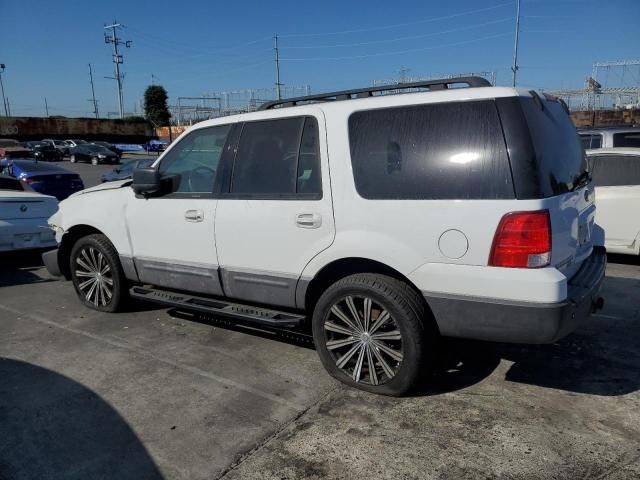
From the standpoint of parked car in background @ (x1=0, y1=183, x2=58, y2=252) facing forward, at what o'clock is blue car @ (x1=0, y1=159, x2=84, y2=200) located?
The blue car is roughly at 12 o'clock from the parked car in background.

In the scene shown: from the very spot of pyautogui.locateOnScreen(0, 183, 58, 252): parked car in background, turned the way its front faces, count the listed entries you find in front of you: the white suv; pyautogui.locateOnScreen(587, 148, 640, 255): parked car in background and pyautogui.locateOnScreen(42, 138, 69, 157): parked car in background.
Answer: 1

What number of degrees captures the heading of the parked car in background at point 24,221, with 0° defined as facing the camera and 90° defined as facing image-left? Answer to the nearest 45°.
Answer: approximately 180°

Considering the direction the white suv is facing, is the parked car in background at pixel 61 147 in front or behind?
in front

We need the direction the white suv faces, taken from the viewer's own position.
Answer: facing away from the viewer and to the left of the viewer

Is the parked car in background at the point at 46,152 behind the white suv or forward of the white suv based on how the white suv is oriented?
forward

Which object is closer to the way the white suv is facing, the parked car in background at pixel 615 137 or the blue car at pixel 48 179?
the blue car
